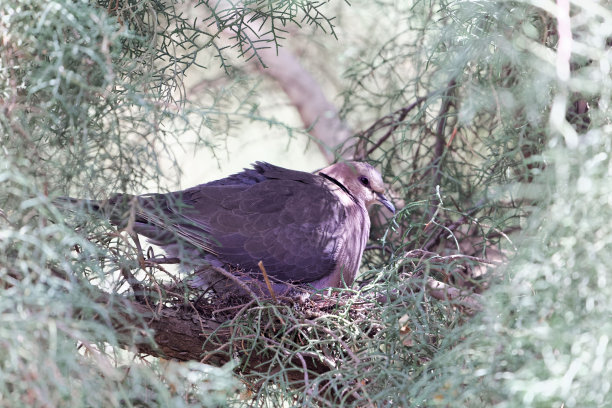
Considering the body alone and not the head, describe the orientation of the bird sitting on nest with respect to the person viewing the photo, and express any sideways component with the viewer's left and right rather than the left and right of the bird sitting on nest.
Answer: facing to the right of the viewer

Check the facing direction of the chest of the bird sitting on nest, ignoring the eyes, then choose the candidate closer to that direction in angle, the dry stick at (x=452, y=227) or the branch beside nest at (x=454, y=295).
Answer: the dry stick

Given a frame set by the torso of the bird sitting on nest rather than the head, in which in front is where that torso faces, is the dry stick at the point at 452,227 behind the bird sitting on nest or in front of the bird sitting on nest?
in front

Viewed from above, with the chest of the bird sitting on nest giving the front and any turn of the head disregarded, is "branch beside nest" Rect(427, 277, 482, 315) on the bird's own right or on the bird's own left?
on the bird's own right
